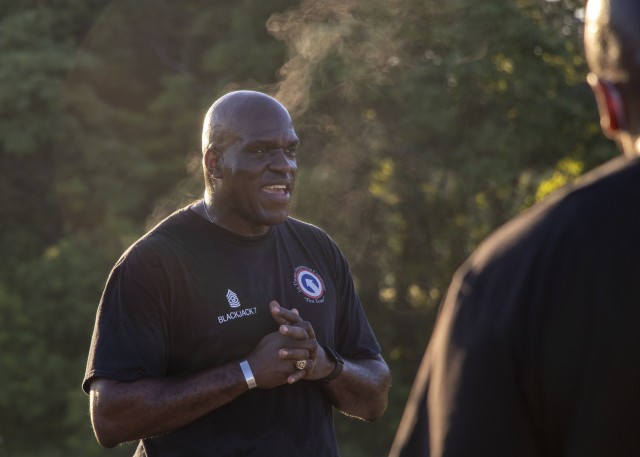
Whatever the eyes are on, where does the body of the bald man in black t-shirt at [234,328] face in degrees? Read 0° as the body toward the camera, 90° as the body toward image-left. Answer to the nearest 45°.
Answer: approximately 315°

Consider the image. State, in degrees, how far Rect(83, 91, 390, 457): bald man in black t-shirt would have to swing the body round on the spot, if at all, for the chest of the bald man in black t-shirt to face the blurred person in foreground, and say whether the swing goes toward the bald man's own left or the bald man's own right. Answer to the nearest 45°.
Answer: approximately 45° to the bald man's own right

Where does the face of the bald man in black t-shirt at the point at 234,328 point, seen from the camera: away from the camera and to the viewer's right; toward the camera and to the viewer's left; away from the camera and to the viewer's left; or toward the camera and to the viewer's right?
toward the camera and to the viewer's right
